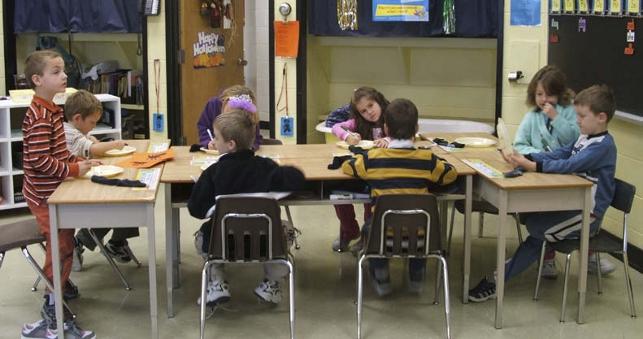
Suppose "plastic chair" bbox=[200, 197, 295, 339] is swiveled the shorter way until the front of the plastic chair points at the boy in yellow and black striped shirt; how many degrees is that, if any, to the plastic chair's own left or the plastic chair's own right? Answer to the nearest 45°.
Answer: approximately 90° to the plastic chair's own right

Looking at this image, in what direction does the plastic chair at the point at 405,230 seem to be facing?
away from the camera

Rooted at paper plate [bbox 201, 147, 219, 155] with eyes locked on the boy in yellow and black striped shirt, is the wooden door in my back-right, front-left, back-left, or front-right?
back-left

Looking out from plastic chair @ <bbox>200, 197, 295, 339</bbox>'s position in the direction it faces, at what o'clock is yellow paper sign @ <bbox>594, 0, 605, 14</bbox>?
The yellow paper sign is roughly at 2 o'clock from the plastic chair.

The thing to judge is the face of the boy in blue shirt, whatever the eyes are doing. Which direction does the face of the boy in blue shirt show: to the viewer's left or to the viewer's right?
to the viewer's left

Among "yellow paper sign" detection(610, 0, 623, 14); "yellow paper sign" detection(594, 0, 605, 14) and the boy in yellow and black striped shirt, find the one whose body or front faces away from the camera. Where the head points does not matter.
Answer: the boy in yellow and black striped shirt

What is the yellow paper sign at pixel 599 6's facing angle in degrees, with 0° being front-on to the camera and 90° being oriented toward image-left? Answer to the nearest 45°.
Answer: approximately 0°

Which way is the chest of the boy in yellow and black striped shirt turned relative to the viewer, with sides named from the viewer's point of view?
facing away from the viewer

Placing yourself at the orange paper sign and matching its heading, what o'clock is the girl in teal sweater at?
The girl in teal sweater is roughly at 11 o'clock from the orange paper sign.

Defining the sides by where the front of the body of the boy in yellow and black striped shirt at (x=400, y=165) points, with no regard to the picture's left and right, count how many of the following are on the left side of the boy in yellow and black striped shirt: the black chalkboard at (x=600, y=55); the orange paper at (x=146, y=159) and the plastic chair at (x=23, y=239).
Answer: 2
